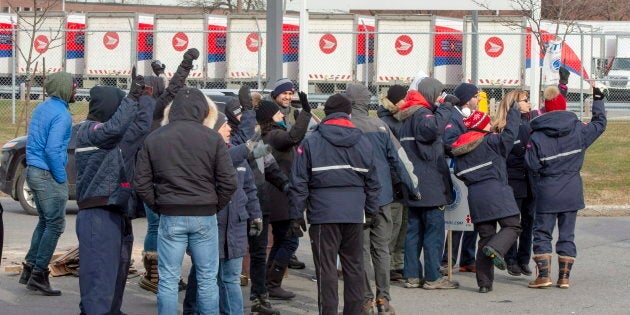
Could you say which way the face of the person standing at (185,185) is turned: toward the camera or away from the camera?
away from the camera

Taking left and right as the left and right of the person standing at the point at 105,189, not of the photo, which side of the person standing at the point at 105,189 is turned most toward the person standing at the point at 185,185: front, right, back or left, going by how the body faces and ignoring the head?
right

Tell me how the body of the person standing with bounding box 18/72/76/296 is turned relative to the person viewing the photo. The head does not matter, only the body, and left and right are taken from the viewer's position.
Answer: facing to the right of the viewer

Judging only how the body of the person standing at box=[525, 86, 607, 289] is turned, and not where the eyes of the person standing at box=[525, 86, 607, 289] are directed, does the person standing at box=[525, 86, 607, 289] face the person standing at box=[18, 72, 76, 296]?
no

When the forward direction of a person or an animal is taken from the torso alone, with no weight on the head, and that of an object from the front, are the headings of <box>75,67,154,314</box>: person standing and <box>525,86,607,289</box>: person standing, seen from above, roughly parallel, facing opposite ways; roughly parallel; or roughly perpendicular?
roughly parallel

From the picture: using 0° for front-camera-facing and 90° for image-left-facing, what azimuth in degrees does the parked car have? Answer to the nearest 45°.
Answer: approximately 45°

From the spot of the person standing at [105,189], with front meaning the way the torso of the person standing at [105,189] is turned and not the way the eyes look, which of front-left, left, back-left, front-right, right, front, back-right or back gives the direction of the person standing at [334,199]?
front-right

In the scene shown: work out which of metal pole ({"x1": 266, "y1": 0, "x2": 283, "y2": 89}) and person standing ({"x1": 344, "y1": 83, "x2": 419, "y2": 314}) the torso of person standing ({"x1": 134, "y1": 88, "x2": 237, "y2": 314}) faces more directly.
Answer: the metal pole

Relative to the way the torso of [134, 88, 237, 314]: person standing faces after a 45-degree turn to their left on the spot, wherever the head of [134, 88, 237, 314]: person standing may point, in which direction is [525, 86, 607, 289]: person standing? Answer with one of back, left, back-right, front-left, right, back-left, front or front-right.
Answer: right

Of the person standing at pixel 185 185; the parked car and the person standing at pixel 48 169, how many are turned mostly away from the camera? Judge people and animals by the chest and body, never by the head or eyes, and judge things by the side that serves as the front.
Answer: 1

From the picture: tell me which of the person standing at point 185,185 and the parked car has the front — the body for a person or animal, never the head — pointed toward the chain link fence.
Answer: the person standing

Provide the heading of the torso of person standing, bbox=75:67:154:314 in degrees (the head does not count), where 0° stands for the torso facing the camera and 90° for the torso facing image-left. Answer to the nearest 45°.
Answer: approximately 225°

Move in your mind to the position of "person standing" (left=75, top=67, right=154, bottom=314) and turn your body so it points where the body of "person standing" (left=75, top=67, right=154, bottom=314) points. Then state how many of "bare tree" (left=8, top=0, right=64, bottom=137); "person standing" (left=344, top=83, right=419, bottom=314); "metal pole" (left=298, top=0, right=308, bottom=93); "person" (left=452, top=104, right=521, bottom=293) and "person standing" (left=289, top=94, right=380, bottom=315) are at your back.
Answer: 0

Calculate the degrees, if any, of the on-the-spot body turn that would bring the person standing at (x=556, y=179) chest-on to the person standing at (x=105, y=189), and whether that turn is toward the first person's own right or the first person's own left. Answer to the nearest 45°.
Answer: approximately 135° to the first person's own left

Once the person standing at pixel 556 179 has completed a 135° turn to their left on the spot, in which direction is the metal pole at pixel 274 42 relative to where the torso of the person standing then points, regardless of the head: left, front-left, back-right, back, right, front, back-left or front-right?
right

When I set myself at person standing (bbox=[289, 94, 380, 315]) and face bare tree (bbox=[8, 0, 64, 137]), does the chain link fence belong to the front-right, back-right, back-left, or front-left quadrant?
front-right
